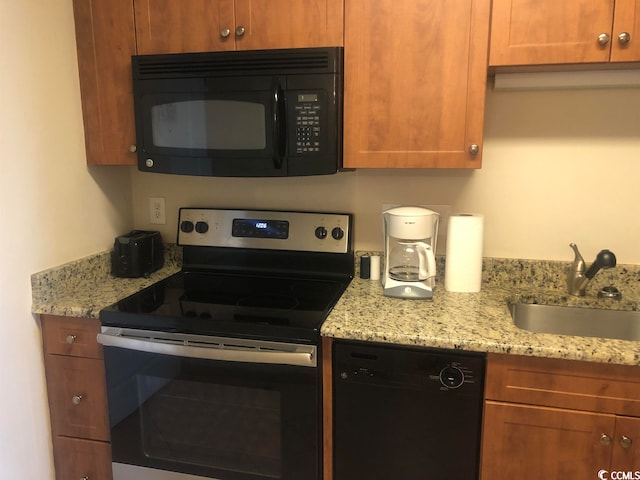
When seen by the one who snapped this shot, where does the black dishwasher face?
facing the viewer

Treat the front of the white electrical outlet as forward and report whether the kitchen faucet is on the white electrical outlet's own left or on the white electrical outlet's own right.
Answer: on the white electrical outlet's own left

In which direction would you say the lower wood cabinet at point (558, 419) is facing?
toward the camera

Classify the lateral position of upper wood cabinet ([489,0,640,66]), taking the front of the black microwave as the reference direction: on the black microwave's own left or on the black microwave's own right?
on the black microwave's own left

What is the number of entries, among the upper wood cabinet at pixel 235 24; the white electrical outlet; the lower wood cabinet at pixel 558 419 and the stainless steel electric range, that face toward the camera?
4

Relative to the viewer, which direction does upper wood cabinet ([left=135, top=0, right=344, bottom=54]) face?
toward the camera

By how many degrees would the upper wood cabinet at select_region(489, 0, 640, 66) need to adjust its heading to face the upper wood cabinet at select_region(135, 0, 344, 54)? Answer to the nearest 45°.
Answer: approximately 90° to its right

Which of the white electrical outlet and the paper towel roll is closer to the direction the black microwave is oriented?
the paper towel roll

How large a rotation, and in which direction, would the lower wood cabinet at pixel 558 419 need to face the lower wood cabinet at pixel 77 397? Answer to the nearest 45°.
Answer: approximately 90° to its right

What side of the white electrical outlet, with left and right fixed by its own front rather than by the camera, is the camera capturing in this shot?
front

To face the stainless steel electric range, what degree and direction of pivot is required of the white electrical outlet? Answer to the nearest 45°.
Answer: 0° — it already faces it

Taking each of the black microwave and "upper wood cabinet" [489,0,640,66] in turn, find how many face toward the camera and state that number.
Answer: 2

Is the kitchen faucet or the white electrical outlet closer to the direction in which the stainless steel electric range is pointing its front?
the kitchen faucet
